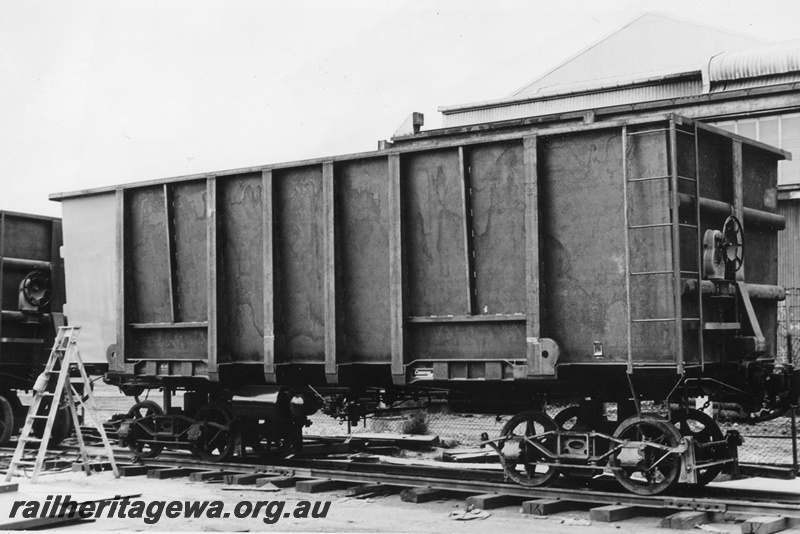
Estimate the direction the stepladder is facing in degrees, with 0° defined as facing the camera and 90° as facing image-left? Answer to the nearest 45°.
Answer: approximately 45°

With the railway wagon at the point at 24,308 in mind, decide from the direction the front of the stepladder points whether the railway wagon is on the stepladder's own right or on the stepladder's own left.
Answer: on the stepladder's own right
